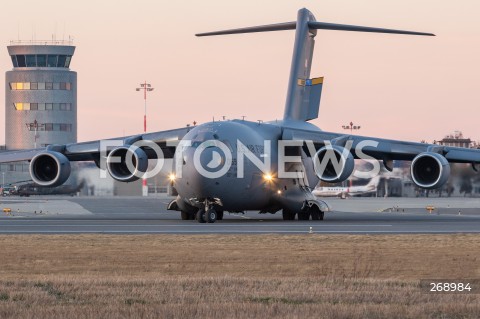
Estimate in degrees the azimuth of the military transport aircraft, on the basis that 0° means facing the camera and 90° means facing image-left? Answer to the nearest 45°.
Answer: approximately 0°
